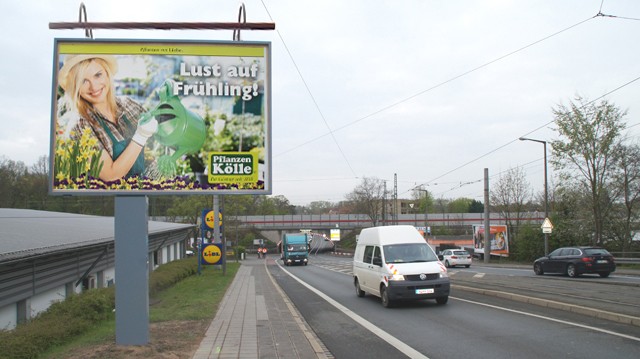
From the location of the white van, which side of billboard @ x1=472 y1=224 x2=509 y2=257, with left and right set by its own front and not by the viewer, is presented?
front

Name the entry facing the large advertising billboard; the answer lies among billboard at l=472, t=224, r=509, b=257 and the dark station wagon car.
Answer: the billboard

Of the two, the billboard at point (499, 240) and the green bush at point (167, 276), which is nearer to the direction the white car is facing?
the billboard

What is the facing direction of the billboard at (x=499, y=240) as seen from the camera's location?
facing the viewer

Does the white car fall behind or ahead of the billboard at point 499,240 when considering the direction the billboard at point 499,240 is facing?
ahead

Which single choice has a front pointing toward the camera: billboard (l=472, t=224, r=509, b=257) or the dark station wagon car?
the billboard

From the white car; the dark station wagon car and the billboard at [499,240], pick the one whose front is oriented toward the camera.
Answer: the billboard

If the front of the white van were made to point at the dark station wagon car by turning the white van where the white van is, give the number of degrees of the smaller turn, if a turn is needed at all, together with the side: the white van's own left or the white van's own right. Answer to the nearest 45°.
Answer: approximately 90° to the white van's own left

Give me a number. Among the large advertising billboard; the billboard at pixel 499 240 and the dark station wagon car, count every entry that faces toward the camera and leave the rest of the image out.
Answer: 2

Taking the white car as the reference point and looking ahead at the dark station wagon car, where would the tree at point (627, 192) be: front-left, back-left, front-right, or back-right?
front-left

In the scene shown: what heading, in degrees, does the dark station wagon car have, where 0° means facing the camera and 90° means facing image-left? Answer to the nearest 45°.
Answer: approximately 135°

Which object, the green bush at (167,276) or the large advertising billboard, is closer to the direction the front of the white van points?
the large advertising billboard

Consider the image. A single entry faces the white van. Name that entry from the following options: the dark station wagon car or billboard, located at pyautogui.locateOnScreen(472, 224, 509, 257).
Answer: the billboard
